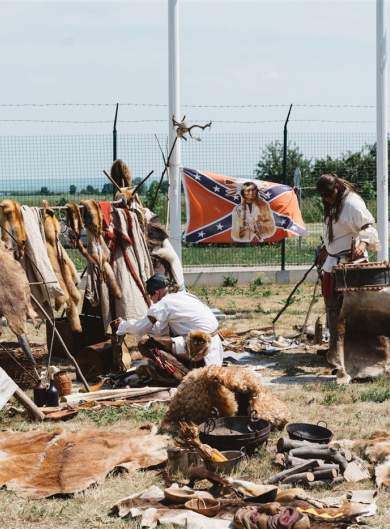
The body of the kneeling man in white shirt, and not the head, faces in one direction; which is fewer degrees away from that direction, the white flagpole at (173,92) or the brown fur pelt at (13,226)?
the brown fur pelt

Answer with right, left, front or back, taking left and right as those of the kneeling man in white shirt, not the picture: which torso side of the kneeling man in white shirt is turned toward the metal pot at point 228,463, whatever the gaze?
left

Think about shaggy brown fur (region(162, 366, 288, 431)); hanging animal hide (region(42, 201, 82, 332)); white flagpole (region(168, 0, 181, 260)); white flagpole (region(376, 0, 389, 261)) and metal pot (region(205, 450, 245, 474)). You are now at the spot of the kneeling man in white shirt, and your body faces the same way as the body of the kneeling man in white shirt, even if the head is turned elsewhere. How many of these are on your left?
2

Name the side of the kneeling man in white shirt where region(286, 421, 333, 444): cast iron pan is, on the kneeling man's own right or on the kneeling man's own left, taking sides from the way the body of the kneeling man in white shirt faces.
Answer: on the kneeling man's own left

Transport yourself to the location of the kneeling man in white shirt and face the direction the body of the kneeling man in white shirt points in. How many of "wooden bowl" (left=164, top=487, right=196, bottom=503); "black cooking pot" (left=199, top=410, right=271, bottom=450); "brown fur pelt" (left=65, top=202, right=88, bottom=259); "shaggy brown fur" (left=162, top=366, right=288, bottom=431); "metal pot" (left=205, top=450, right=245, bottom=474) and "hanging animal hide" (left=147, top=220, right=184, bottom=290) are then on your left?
4

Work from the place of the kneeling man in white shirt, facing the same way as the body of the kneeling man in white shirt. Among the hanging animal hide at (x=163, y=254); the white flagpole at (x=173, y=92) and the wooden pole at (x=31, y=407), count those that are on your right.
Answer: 2

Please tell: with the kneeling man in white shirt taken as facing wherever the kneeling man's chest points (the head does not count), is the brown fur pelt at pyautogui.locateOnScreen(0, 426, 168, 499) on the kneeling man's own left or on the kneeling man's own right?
on the kneeling man's own left

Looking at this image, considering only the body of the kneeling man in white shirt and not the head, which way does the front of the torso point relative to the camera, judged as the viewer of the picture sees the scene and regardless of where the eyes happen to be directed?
to the viewer's left

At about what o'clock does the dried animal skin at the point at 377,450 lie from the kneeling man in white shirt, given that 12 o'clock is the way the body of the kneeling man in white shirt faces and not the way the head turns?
The dried animal skin is roughly at 8 o'clock from the kneeling man in white shirt.

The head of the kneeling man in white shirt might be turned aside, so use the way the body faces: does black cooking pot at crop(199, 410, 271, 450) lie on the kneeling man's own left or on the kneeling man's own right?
on the kneeling man's own left

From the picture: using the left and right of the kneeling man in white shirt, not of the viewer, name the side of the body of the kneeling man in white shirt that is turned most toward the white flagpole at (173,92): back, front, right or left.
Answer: right
